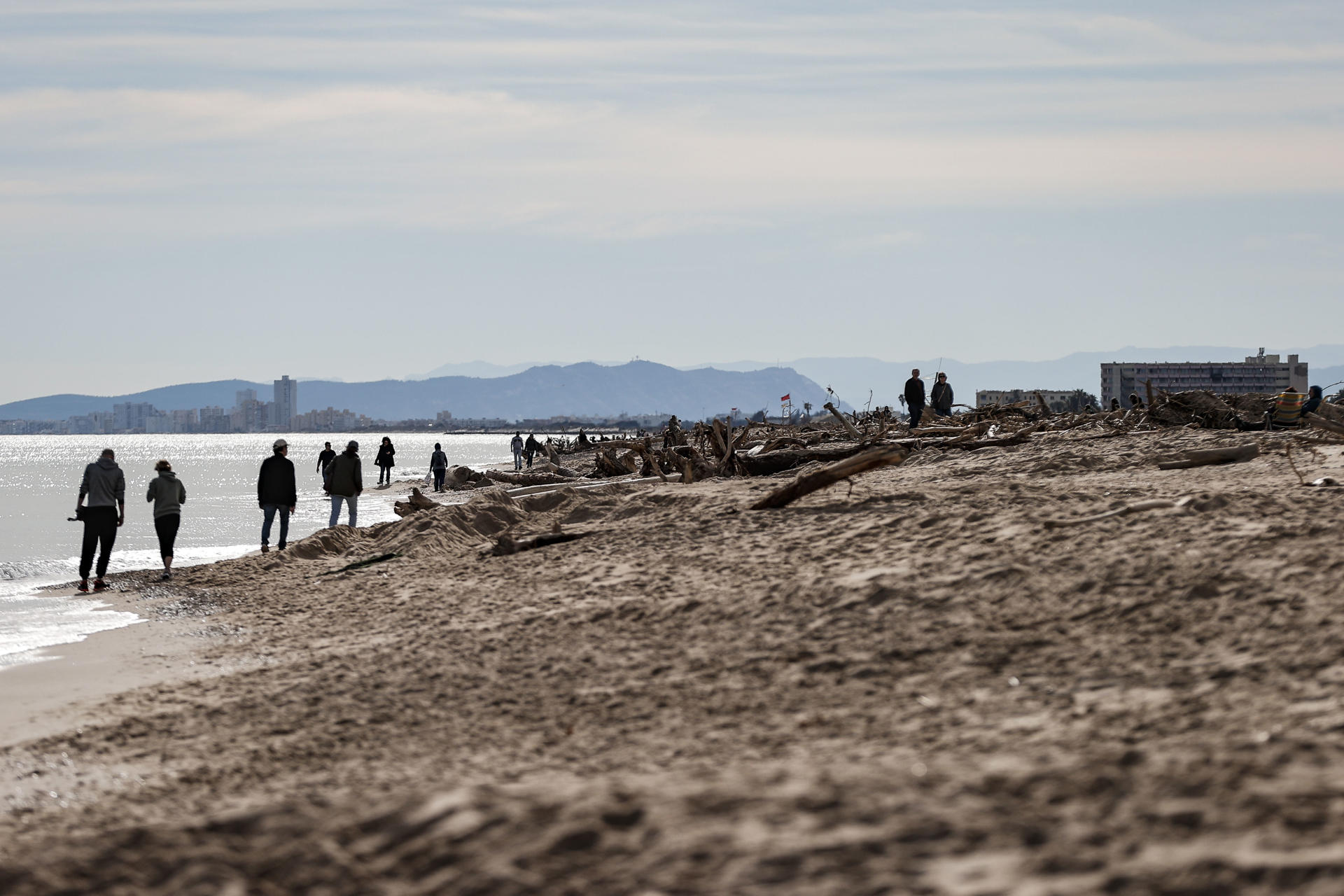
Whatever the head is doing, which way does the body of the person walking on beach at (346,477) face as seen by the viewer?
away from the camera

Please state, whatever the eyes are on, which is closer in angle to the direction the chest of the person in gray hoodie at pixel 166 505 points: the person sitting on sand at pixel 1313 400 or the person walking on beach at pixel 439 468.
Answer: the person walking on beach

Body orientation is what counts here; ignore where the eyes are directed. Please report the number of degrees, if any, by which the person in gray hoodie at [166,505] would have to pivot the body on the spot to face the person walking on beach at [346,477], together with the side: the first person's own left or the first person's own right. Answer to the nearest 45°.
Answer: approximately 45° to the first person's own right

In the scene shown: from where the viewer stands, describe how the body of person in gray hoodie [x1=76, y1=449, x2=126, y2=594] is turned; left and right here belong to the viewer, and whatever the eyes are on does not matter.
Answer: facing away from the viewer

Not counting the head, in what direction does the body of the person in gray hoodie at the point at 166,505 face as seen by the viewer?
away from the camera

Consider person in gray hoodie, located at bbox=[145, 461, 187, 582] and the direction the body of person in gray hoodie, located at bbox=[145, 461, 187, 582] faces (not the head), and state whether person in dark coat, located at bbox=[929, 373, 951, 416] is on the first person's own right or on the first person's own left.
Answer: on the first person's own right

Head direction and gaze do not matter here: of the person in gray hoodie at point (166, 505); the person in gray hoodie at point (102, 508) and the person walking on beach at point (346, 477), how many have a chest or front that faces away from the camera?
3

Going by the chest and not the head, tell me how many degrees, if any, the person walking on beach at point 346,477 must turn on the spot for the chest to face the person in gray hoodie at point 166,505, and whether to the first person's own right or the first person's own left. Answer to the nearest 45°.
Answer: approximately 135° to the first person's own left
